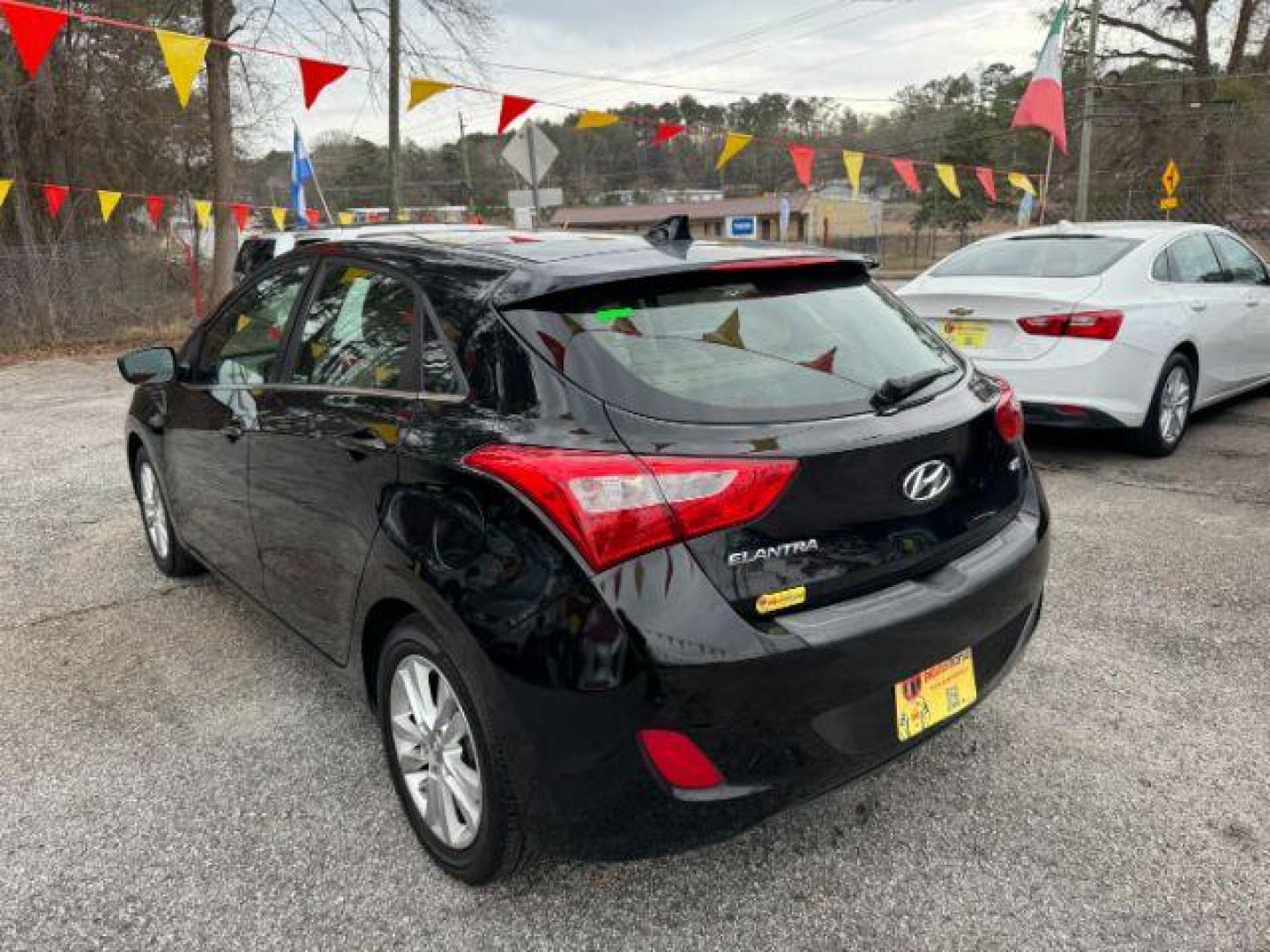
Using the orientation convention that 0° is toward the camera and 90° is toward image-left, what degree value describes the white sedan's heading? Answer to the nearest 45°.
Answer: approximately 225°

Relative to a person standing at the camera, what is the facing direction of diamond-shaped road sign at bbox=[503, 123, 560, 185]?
facing away from the viewer

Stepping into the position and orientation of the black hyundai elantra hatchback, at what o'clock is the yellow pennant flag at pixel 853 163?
The yellow pennant flag is roughly at 2 o'clock from the black hyundai elantra hatchback.

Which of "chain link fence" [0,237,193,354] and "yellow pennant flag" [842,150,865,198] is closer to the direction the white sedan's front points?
the yellow pennant flag

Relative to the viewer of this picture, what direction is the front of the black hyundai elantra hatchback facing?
facing away from the viewer and to the left of the viewer
